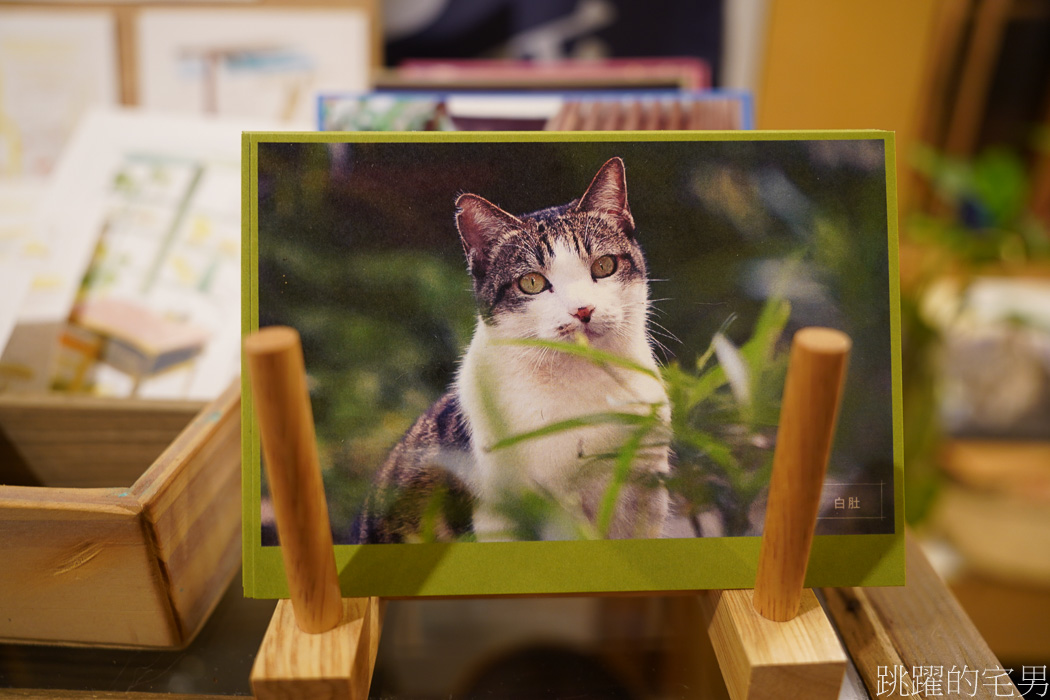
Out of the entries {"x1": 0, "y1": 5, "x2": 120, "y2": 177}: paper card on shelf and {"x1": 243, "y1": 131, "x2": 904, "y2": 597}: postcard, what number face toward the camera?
2

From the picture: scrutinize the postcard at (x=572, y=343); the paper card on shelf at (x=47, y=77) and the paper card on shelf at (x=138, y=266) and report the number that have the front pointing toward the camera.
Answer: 3

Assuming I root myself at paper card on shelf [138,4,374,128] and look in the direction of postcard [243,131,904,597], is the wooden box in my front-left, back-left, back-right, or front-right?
front-right

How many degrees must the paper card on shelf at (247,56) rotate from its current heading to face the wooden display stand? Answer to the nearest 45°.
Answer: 0° — it already faces it

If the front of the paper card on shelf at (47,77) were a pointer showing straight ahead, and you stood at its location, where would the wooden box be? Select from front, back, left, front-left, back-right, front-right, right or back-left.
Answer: front

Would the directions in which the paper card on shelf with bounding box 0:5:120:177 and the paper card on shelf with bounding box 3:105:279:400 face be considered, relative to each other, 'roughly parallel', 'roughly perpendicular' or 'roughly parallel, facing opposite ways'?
roughly parallel

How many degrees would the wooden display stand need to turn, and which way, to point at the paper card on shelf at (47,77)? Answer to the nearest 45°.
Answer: approximately 135° to its right

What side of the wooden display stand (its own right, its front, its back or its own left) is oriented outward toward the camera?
front

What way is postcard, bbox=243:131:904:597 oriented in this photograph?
toward the camera
